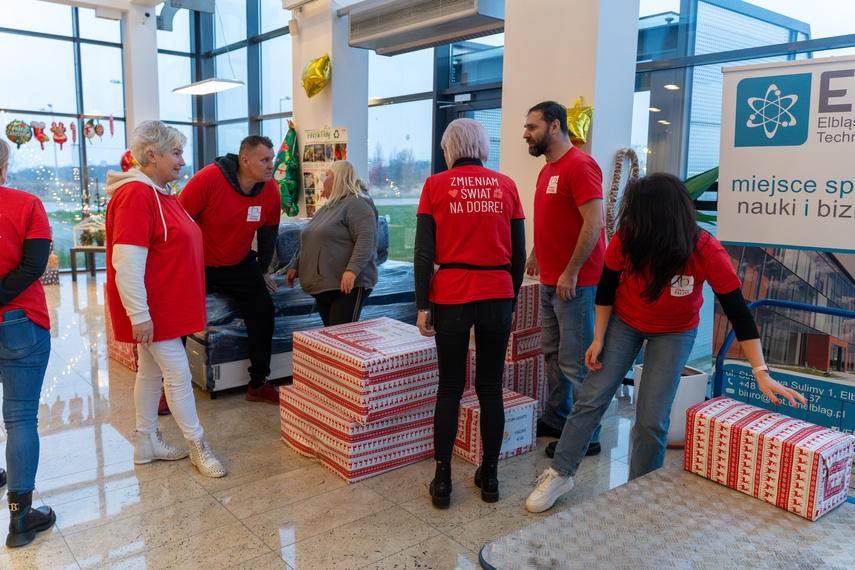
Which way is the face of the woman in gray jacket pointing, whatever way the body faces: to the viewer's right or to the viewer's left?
to the viewer's left

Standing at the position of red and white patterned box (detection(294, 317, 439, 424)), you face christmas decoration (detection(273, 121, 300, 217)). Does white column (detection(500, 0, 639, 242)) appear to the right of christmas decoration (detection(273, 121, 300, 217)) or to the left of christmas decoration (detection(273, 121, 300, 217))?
right

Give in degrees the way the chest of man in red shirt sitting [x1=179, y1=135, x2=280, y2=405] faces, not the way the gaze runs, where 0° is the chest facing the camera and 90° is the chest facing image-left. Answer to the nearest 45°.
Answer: approximately 315°

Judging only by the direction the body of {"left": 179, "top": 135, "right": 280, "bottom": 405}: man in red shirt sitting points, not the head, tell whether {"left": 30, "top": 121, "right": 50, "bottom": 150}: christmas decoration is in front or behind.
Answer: behind

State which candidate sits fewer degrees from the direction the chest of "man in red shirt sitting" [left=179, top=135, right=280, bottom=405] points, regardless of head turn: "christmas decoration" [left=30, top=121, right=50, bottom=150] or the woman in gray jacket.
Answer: the woman in gray jacket

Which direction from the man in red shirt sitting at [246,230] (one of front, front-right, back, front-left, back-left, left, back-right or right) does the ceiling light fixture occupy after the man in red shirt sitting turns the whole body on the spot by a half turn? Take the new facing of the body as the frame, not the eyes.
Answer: front-right

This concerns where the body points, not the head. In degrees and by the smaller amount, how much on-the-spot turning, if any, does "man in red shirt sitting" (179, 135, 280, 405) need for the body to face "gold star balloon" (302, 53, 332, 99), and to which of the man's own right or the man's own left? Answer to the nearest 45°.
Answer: approximately 135° to the man's own left

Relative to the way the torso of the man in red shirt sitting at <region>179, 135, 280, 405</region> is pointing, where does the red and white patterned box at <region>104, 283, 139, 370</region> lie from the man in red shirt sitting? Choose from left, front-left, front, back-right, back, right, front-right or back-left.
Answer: back

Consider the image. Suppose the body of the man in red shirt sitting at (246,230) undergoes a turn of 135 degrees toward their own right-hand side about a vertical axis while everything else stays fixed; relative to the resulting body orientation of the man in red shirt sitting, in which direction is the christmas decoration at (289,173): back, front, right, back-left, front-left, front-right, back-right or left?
right

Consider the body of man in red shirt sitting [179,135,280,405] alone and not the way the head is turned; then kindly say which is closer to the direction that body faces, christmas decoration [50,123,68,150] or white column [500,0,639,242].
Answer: the white column
